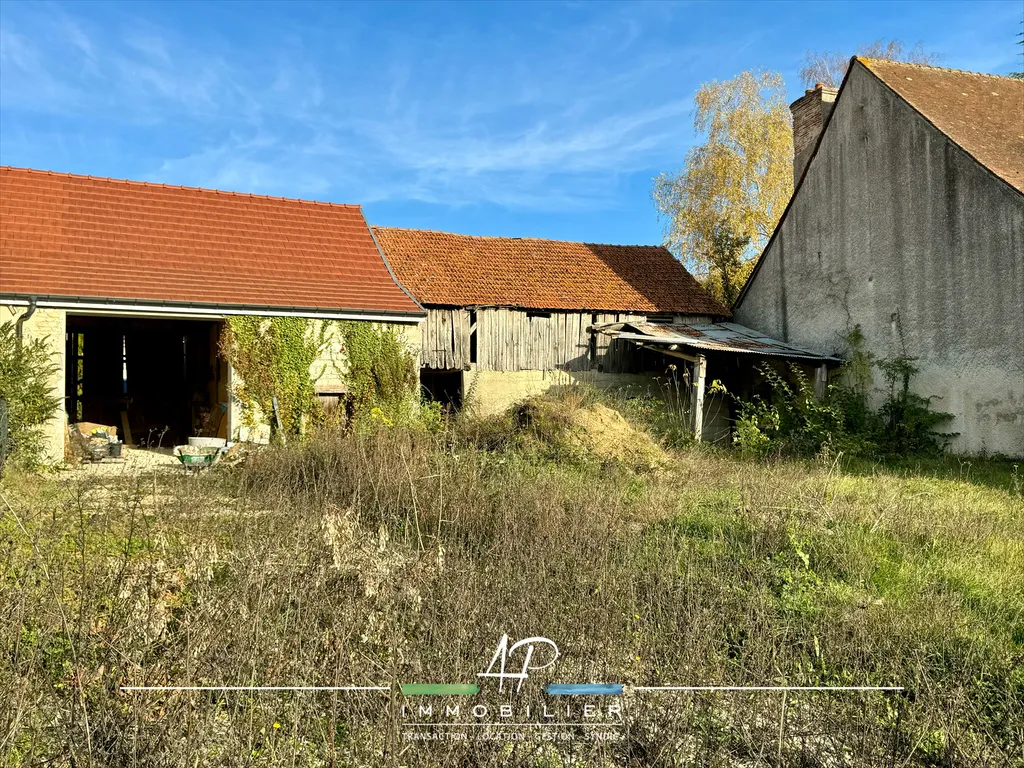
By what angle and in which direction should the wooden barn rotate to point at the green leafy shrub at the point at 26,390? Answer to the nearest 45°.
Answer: approximately 45° to its right

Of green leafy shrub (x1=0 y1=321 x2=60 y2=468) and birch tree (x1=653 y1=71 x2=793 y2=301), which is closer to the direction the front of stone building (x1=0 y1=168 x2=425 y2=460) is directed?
the green leafy shrub

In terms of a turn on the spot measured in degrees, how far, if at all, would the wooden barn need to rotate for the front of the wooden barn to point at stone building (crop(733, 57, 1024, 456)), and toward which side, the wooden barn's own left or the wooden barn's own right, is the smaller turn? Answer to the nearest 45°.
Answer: approximately 45° to the wooden barn's own left

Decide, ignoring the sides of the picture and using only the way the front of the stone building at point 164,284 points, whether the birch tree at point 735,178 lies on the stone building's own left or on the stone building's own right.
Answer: on the stone building's own left

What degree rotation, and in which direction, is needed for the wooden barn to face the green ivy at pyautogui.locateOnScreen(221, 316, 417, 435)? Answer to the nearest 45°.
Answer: approximately 45° to its right

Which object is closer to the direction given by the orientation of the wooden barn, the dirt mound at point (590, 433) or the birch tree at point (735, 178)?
the dirt mound

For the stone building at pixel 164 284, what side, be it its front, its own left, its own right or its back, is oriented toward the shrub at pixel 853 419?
left

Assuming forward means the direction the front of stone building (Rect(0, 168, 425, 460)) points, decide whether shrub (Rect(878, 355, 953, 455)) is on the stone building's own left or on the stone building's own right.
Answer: on the stone building's own left

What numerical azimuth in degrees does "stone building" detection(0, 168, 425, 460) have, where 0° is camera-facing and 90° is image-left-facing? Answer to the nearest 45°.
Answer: approximately 0°

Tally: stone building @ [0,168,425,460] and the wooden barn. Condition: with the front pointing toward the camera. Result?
2
